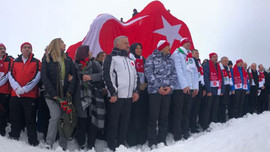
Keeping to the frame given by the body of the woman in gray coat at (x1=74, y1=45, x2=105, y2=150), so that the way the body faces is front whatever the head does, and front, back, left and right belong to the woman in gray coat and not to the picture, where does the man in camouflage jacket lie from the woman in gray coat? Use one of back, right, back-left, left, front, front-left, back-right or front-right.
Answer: left

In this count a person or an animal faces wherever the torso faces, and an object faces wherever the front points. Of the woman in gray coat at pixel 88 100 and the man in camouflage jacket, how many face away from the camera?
0

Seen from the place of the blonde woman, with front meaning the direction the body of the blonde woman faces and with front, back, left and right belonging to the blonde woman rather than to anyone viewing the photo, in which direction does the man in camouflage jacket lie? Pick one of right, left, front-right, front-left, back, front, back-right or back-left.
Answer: front-left

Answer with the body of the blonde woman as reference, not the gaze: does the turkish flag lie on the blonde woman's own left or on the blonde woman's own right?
on the blonde woman's own left

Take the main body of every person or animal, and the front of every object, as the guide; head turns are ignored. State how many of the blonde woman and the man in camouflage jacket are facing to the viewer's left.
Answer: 0

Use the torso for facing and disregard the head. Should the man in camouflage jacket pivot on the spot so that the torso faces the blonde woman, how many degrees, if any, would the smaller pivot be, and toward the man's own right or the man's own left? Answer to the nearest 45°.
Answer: approximately 90° to the man's own right

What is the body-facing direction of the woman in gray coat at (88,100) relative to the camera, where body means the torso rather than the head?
toward the camera

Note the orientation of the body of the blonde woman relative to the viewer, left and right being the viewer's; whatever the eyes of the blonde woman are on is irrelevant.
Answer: facing the viewer and to the right of the viewer

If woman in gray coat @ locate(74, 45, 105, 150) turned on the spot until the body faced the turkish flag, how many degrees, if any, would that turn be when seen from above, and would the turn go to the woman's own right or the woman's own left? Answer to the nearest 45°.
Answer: approximately 180°
